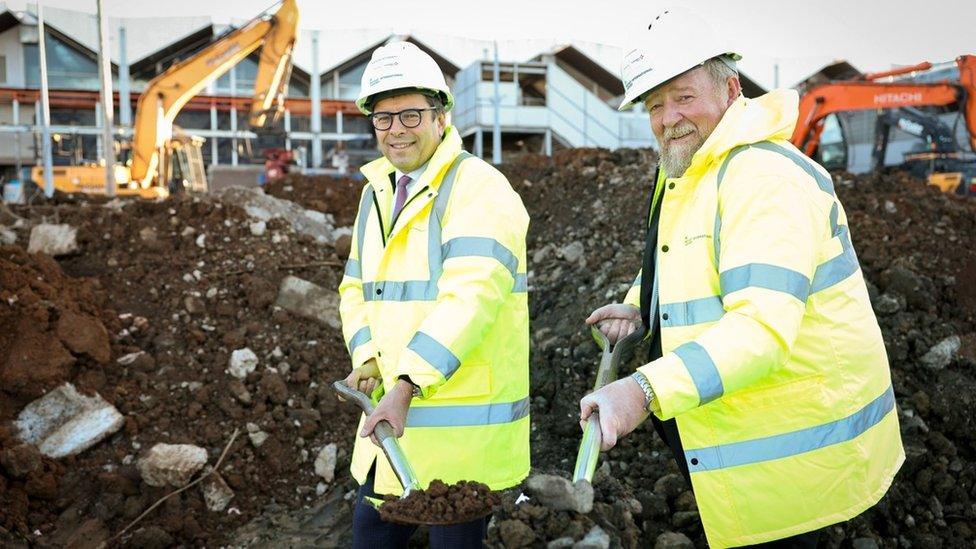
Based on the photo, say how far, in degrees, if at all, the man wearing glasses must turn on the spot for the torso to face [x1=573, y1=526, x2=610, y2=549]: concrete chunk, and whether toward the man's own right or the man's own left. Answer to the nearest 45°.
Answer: approximately 90° to the man's own left

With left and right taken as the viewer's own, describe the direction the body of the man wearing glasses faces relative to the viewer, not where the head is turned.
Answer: facing the viewer and to the left of the viewer

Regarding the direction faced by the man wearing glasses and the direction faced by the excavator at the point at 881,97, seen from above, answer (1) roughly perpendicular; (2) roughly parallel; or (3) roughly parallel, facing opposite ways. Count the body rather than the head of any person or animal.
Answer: roughly perpendicular

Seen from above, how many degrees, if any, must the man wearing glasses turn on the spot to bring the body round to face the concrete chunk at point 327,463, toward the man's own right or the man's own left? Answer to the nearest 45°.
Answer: approximately 135° to the man's own right

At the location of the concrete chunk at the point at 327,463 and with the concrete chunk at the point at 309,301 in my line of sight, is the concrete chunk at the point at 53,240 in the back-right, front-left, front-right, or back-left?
front-left
